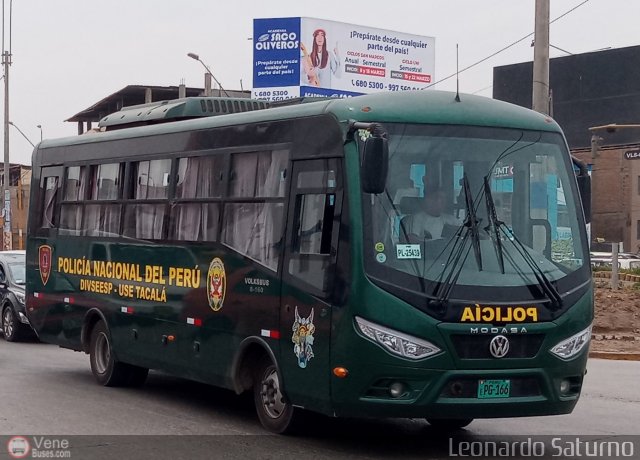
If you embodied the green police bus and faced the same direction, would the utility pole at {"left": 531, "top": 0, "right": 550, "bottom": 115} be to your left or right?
on your left
